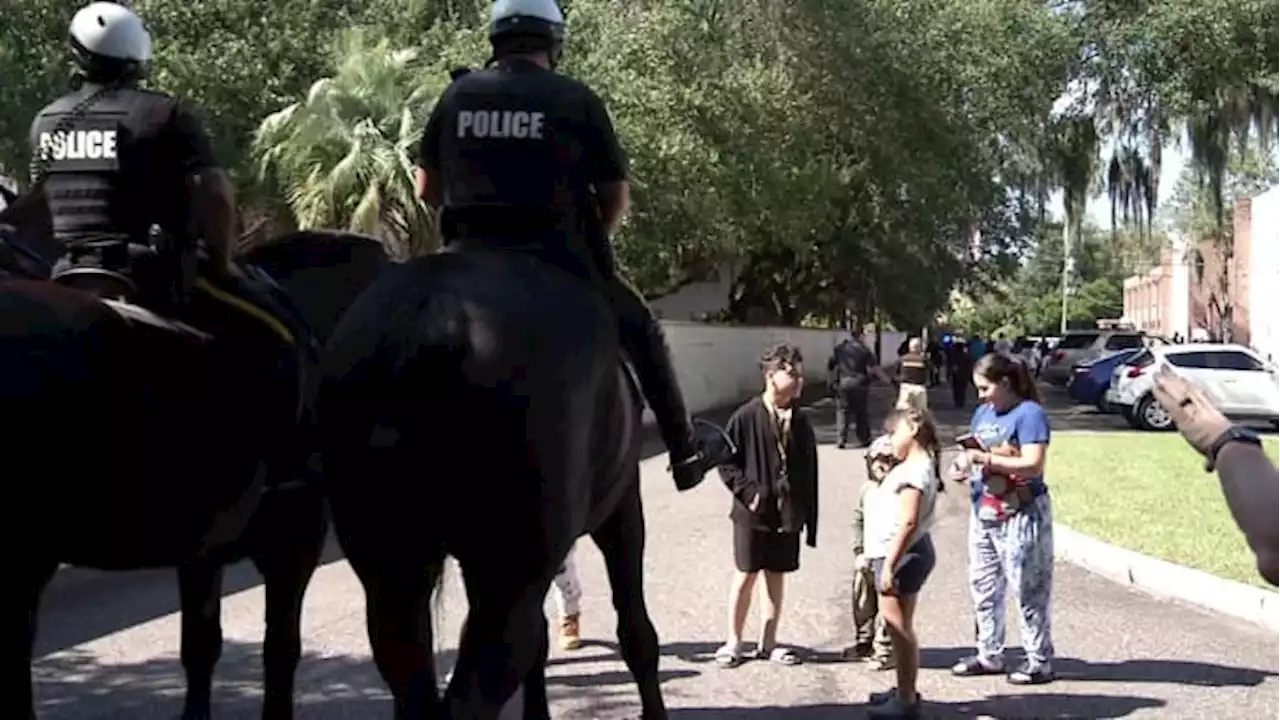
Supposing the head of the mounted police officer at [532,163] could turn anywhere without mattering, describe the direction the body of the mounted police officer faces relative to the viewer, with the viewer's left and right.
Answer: facing away from the viewer

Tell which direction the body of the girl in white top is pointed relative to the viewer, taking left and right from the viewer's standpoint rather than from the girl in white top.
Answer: facing to the left of the viewer

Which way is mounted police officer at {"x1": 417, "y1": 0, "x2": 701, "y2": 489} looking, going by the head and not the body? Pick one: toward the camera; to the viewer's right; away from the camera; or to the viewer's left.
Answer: away from the camera

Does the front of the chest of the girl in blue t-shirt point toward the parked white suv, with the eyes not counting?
no

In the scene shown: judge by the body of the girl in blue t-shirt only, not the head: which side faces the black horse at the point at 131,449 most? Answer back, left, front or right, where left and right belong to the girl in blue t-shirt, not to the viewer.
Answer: front

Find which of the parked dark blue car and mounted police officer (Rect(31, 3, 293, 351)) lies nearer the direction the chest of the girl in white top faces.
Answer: the mounted police officer

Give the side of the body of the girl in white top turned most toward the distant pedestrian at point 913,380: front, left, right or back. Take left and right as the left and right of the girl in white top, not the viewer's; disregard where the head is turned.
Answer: right

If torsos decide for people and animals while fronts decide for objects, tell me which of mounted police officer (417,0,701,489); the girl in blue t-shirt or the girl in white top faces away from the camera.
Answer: the mounted police officer

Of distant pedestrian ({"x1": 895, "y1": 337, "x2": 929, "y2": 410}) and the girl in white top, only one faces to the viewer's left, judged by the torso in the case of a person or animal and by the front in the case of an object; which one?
the girl in white top

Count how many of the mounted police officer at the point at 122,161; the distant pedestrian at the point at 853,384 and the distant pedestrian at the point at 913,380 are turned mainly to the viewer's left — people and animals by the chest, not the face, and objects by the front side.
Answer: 0

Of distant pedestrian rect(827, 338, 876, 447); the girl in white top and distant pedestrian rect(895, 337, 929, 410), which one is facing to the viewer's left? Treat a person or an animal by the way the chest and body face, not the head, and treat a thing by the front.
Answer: the girl in white top

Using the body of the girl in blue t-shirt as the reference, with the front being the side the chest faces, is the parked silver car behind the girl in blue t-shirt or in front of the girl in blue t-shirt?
behind

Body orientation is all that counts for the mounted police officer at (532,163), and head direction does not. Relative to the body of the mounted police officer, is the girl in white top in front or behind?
in front

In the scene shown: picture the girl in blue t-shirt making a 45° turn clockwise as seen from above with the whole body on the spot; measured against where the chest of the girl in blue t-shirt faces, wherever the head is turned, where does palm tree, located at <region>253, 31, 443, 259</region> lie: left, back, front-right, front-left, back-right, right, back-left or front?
front-right

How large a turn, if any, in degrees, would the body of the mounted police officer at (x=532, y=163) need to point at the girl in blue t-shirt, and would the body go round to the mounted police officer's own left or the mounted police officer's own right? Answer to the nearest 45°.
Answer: approximately 45° to the mounted police officer's own right

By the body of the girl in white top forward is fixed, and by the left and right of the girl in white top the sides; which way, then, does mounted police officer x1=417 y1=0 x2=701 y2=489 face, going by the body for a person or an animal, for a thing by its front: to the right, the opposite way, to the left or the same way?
to the right

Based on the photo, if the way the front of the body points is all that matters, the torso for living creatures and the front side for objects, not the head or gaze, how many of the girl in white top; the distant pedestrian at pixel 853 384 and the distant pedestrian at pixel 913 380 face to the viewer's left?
1
